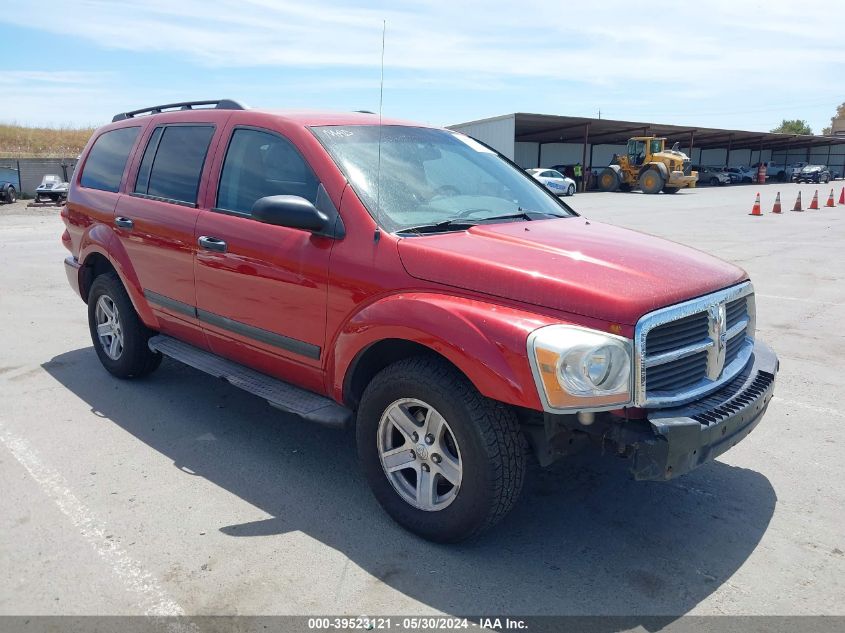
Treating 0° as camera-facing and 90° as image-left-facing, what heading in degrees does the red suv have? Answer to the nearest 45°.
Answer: approximately 315°

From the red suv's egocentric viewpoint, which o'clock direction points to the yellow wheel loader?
The yellow wheel loader is roughly at 8 o'clock from the red suv.

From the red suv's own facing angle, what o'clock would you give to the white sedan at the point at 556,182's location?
The white sedan is roughly at 8 o'clock from the red suv.

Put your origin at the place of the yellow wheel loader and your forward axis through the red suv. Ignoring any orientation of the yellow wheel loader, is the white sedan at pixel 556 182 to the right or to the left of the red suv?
right
